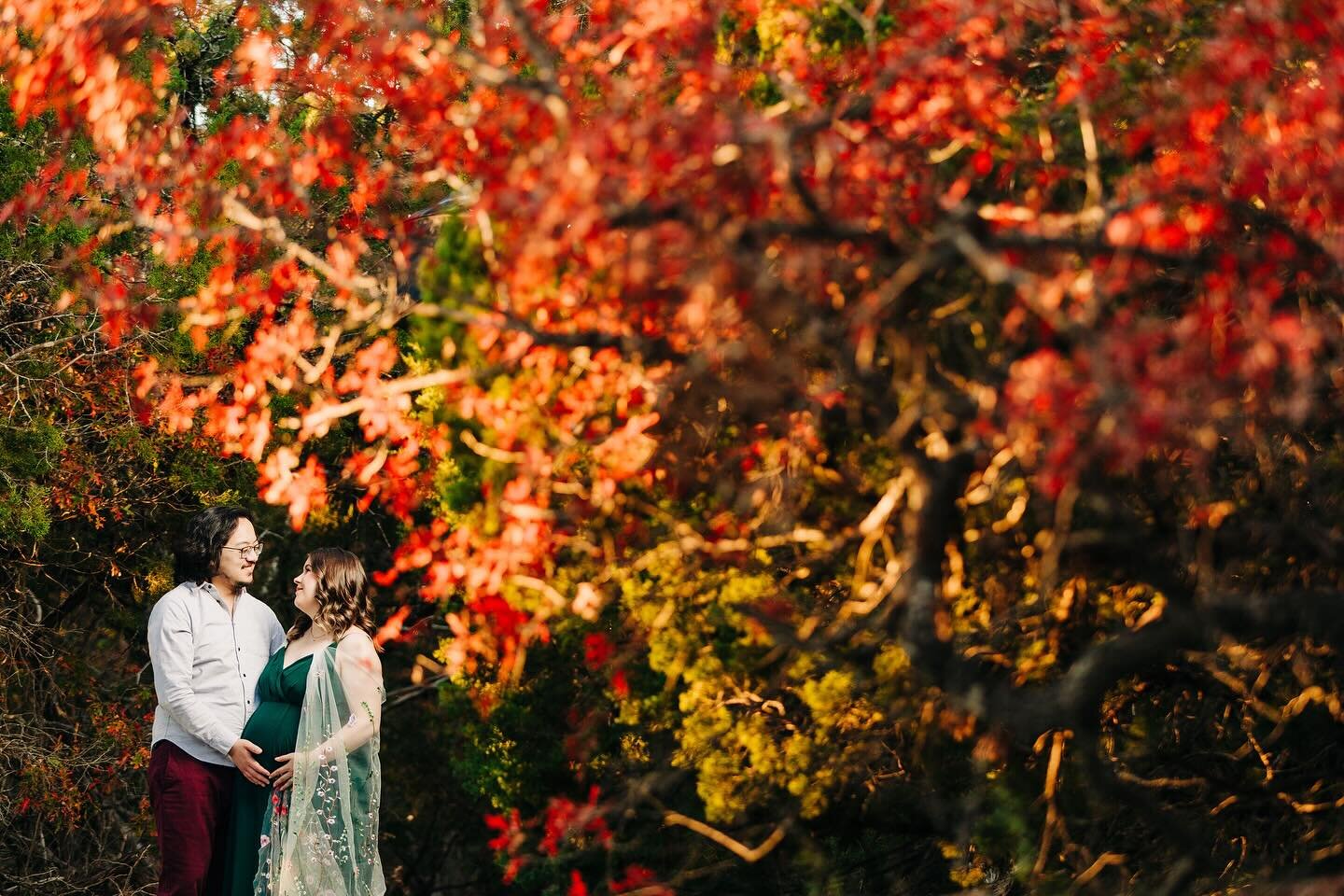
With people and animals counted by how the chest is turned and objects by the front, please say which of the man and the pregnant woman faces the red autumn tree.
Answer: the man

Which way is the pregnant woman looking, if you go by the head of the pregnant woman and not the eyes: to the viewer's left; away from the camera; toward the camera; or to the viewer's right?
to the viewer's left

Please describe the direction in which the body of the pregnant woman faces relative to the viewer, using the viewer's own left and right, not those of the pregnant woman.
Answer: facing the viewer and to the left of the viewer

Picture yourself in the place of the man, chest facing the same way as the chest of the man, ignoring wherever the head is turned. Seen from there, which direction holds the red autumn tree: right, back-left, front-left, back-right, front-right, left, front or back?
front

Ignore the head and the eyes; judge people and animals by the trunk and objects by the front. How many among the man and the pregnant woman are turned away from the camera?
0

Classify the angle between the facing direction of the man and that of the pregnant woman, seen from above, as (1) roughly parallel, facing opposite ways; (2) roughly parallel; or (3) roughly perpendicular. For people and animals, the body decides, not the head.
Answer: roughly perpendicular

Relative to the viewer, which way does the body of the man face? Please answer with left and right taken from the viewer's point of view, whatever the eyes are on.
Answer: facing the viewer and to the right of the viewer
